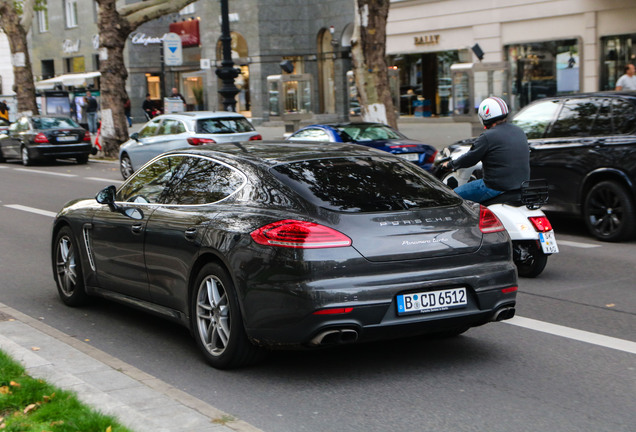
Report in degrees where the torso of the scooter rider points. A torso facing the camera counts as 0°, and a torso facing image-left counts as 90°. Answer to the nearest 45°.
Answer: approximately 135°

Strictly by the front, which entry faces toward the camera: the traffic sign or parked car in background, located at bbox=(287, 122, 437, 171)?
the traffic sign

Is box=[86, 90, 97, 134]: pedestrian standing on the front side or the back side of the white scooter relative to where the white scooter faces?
on the front side

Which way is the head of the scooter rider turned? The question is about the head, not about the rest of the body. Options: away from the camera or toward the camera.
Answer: away from the camera

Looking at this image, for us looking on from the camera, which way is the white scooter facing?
facing away from the viewer and to the left of the viewer

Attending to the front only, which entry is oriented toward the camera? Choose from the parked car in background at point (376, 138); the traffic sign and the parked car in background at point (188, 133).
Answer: the traffic sign

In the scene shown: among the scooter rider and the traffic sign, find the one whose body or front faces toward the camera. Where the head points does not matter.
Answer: the traffic sign

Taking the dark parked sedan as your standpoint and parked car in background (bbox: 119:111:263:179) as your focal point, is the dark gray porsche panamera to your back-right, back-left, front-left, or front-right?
front-right

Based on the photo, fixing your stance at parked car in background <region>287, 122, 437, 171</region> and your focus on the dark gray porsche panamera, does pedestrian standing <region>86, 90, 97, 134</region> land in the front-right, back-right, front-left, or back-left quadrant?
back-right

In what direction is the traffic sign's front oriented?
toward the camera

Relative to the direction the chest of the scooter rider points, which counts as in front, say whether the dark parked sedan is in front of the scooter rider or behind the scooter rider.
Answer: in front

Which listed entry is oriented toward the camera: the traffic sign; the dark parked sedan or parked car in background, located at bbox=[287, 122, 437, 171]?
the traffic sign

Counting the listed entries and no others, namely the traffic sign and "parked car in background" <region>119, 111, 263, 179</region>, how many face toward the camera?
1

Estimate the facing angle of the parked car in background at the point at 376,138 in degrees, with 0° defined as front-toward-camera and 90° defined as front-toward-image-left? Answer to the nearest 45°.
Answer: approximately 135°

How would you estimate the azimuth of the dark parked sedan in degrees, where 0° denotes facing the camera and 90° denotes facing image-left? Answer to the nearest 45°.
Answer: approximately 135°
